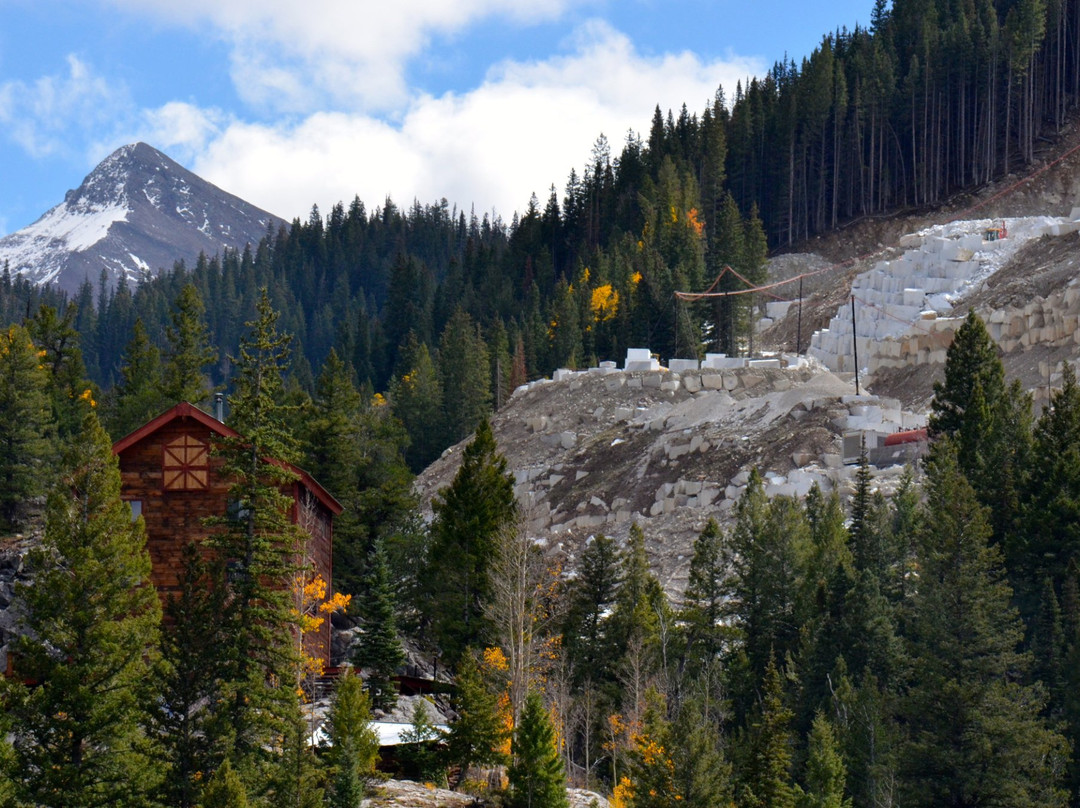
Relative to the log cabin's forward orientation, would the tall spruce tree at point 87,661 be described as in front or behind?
in front

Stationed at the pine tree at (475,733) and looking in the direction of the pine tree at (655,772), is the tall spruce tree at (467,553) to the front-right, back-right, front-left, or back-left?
back-left

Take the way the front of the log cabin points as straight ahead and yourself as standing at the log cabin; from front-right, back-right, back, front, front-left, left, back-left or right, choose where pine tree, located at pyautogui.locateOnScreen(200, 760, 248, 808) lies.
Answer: front

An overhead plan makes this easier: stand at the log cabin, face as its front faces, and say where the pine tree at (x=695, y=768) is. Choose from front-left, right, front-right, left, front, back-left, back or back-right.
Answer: front-left

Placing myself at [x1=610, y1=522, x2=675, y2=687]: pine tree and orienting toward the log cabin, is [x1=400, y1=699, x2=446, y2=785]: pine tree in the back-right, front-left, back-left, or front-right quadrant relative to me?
front-left

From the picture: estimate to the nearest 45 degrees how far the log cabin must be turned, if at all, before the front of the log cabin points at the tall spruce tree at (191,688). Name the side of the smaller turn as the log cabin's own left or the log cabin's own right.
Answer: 0° — it already faces it

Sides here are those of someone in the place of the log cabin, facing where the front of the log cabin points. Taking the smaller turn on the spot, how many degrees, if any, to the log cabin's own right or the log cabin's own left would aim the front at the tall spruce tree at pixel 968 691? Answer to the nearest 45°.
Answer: approximately 90° to the log cabin's own left

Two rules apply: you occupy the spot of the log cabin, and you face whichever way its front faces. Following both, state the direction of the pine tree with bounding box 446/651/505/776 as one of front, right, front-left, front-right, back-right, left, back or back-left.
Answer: front-left

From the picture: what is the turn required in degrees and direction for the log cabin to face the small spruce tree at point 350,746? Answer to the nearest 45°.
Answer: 0° — it already faces it

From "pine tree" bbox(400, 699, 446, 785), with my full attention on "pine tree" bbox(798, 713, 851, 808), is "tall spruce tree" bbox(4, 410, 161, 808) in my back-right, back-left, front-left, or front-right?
back-right

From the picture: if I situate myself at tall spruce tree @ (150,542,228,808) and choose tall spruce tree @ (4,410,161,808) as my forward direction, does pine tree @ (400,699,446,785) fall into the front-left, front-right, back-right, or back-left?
back-right

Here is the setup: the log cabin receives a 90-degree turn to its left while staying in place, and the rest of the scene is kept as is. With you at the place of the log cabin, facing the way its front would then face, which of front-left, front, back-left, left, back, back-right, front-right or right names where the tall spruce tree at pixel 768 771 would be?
front-right

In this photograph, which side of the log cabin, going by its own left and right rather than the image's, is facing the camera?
front

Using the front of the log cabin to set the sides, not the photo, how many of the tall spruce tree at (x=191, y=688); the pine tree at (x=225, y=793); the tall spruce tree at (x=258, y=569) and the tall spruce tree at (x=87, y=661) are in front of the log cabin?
4

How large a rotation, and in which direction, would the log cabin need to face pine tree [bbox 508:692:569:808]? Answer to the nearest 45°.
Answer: approximately 45° to its left

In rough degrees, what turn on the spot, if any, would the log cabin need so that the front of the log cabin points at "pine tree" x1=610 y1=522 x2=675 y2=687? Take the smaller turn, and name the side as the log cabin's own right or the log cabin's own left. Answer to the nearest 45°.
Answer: approximately 90° to the log cabin's own left

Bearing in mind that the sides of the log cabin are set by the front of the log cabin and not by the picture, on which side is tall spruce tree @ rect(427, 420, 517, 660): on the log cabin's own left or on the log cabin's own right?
on the log cabin's own left
